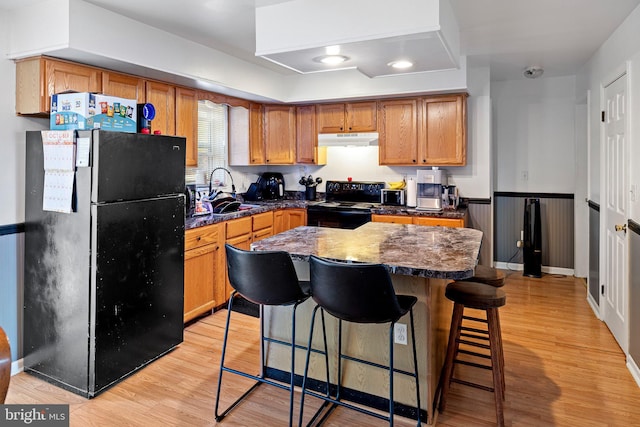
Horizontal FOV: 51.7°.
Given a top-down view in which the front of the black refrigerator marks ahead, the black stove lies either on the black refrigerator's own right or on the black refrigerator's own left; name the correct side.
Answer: on the black refrigerator's own left

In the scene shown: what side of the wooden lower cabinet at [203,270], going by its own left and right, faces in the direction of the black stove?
left

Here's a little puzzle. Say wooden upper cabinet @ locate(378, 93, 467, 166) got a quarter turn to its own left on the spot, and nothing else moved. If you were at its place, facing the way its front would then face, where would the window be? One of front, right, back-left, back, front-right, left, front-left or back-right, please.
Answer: back

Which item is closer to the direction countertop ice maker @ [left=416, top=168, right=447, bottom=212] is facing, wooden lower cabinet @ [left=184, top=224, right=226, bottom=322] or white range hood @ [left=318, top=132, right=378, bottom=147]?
the wooden lower cabinet

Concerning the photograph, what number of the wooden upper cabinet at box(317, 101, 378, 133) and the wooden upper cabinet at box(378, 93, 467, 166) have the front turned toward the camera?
2

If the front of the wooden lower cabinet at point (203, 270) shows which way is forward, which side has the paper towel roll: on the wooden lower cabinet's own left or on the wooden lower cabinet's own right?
on the wooden lower cabinet's own left

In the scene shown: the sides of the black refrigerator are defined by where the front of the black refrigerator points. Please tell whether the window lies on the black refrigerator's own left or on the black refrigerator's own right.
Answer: on the black refrigerator's own left

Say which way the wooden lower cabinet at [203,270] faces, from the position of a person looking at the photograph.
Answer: facing the viewer and to the right of the viewer

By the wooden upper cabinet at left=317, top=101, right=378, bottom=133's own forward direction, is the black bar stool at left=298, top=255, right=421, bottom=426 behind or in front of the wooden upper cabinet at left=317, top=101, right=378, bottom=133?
in front

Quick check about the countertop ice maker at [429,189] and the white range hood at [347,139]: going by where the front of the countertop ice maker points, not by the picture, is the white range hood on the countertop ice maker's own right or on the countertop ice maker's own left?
on the countertop ice maker's own right

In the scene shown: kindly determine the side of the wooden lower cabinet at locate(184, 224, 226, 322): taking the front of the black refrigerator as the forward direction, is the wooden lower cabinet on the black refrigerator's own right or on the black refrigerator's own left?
on the black refrigerator's own left
